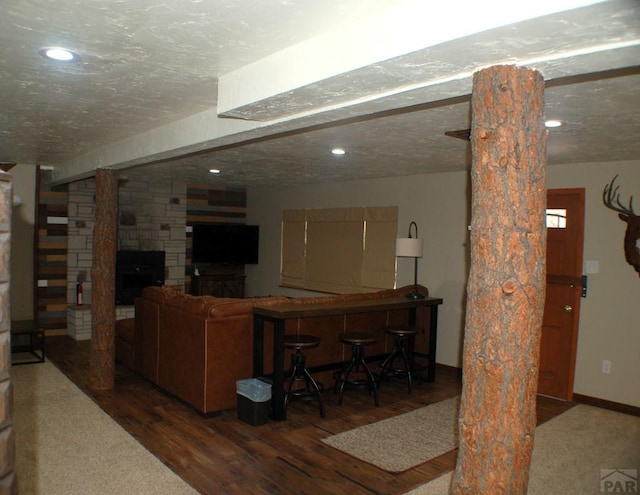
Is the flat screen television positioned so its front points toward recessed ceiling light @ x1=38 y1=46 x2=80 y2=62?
yes

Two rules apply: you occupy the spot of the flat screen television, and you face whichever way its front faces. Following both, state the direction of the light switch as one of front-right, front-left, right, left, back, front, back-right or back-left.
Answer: front-left

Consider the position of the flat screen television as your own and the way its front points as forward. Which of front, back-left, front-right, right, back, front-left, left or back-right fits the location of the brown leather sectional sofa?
front

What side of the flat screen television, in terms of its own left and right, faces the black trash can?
front

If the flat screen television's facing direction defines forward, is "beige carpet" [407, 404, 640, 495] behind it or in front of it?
in front

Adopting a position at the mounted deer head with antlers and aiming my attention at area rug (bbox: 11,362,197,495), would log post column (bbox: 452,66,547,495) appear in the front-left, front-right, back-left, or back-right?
front-left

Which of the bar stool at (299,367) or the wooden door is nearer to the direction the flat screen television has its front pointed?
the bar stool

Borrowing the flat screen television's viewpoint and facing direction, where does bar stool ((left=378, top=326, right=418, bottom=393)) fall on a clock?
The bar stool is roughly at 11 o'clock from the flat screen television.

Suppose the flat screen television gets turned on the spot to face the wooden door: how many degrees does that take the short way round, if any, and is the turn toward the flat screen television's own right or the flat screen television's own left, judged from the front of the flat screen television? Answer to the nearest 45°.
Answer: approximately 45° to the flat screen television's own left

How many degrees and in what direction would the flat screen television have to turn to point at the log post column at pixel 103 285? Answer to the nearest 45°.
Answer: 0° — it already faces it

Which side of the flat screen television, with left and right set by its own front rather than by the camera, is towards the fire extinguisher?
right

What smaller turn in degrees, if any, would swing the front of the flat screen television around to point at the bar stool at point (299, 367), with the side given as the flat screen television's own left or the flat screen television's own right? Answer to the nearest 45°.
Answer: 0° — it already faces it

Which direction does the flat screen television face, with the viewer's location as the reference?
facing the viewer

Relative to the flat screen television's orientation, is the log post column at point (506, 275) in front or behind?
in front
